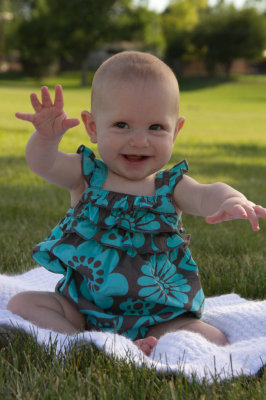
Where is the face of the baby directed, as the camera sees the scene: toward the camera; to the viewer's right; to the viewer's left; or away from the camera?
toward the camera

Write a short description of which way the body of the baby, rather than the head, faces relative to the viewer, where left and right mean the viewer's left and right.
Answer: facing the viewer
